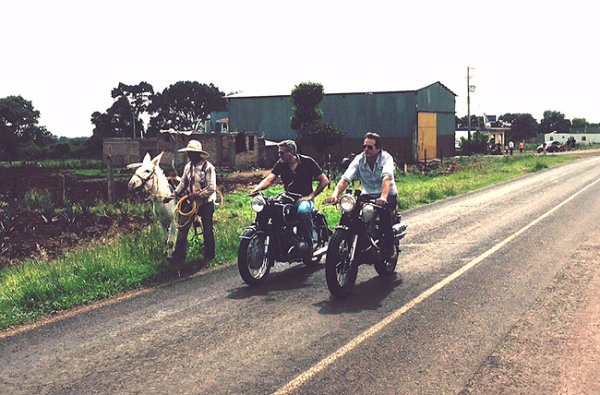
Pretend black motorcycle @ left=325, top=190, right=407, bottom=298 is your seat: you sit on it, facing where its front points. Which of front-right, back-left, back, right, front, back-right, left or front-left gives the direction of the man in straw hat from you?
right

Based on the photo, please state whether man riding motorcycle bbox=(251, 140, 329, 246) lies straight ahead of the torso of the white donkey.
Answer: no

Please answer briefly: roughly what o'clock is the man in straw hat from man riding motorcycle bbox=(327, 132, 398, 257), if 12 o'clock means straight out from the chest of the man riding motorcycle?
The man in straw hat is roughly at 2 o'clock from the man riding motorcycle.

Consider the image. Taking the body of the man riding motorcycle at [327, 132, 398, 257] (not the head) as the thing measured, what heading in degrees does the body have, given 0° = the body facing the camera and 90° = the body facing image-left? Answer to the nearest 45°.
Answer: approximately 45°

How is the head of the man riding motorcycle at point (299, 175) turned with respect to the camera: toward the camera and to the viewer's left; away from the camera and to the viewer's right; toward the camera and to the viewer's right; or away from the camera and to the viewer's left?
toward the camera and to the viewer's left

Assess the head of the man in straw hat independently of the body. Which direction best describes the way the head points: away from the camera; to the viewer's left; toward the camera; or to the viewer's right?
toward the camera

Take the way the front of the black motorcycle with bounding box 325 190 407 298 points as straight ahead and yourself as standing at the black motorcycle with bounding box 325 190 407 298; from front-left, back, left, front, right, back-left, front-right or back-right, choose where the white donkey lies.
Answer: right

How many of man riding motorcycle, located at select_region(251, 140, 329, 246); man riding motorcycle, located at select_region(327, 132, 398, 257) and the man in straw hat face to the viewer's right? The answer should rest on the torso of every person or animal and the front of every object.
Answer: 0

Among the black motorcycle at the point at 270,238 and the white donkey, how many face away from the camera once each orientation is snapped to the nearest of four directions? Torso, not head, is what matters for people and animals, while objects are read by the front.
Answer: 0

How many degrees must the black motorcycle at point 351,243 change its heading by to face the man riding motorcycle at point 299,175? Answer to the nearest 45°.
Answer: approximately 90° to its right

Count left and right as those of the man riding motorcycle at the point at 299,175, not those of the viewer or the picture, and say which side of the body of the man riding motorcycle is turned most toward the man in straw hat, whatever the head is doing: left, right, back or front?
right

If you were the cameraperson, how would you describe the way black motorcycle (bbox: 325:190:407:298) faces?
facing the viewer and to the left of the viewer

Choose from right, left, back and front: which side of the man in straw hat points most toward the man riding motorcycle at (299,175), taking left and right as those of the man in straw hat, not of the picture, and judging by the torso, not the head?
left

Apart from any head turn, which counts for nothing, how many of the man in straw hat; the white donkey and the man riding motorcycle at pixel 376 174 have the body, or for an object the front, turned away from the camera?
0

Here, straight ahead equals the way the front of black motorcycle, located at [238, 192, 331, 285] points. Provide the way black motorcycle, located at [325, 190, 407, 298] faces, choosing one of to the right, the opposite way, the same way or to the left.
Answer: the same way

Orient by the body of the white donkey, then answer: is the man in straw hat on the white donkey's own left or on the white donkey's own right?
on the white donkey's own left

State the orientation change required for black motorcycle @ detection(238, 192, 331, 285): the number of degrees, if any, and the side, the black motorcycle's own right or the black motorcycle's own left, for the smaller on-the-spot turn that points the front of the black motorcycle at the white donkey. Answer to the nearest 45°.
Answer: approximately 90° to the black motorcycle's own right

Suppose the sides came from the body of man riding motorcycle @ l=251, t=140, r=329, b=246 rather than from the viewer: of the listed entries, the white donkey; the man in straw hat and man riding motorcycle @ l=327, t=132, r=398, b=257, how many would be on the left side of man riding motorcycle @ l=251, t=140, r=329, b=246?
1

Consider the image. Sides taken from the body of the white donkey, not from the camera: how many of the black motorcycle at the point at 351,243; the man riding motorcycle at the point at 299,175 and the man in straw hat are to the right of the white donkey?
0

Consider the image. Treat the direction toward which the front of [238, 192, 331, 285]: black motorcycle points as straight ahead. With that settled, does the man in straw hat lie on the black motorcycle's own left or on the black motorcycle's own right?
on the black motorcycle's own right
